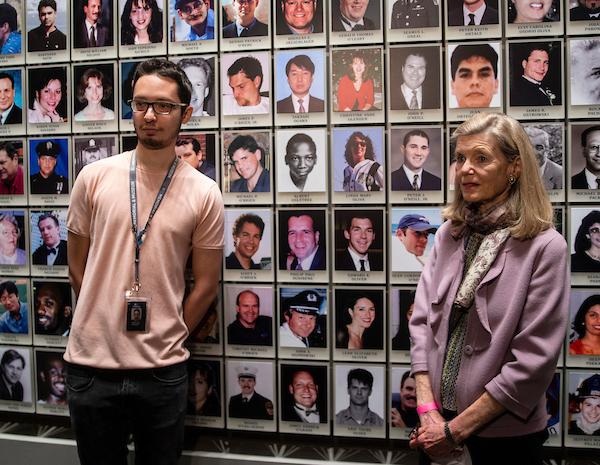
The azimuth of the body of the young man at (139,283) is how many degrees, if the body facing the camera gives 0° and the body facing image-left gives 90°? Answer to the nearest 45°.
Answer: approximately 0°

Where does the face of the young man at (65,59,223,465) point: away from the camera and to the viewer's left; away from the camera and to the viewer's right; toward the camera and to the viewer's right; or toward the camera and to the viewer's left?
toward the camera and to the viewer's left
